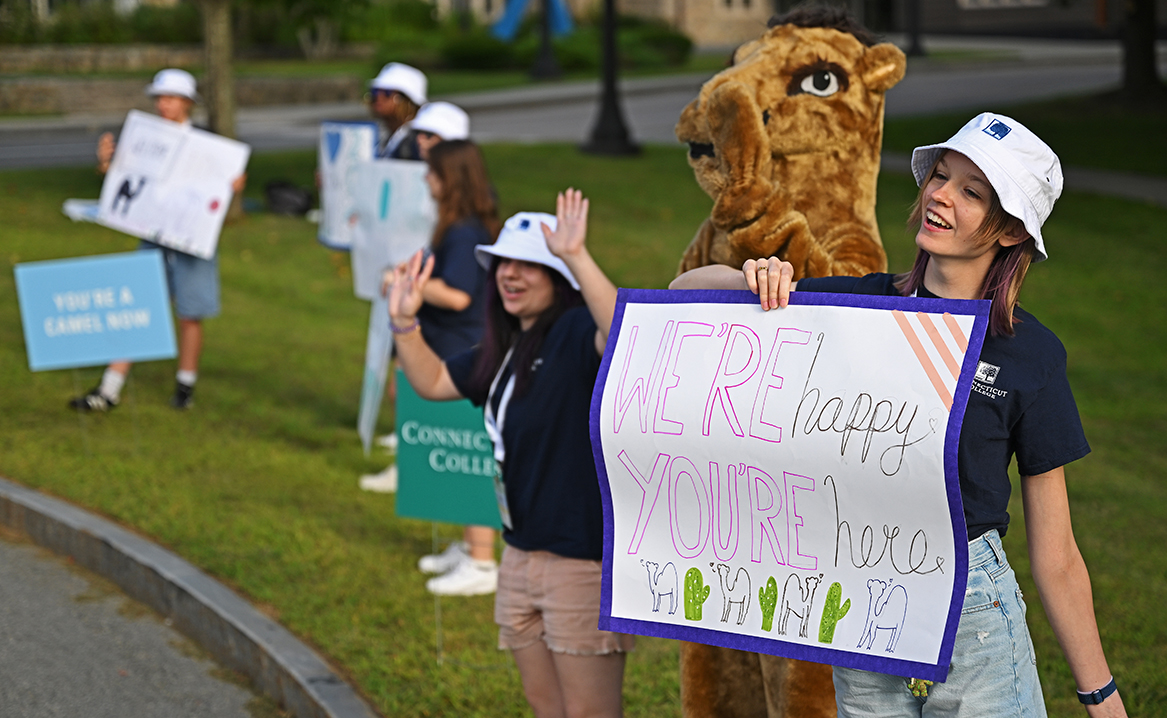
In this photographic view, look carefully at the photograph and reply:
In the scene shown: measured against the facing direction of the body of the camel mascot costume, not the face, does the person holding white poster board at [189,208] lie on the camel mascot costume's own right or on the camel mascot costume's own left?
on the camel mascot costume's own right

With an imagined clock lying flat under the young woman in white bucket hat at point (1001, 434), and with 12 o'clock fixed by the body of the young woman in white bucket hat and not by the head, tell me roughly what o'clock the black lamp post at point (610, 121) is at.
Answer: The black lamp post is roughly at 4 o'clock from the young woman in white bucket hat.

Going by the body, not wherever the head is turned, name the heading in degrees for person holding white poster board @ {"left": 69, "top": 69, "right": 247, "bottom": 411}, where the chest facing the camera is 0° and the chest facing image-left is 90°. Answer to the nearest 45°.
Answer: approximately 45°

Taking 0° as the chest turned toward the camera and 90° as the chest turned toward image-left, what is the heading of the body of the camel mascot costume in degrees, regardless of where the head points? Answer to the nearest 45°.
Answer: approximately 45°

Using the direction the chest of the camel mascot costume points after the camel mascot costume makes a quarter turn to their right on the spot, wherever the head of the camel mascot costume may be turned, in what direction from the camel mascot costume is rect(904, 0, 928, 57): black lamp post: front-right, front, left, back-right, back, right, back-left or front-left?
front-right

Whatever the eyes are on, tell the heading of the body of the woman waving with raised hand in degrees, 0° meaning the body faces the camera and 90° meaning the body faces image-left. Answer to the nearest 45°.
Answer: approximately 45°

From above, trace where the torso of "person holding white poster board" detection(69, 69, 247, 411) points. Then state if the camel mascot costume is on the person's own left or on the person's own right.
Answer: on the person's own left

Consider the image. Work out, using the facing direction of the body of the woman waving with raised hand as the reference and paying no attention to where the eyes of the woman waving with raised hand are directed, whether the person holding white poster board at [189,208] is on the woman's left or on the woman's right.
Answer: on the woman's right

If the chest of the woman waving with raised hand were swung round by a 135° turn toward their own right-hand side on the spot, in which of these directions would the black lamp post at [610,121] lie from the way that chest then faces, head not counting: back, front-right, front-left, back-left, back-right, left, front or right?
front

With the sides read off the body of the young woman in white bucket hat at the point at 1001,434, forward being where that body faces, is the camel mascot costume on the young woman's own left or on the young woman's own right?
on the young woman's own right

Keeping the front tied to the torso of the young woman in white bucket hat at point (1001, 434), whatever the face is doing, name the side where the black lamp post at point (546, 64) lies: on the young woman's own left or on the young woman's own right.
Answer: on the young woman's own right

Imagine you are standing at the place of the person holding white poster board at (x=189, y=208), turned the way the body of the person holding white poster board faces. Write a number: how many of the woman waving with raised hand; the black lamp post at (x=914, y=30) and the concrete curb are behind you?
1
